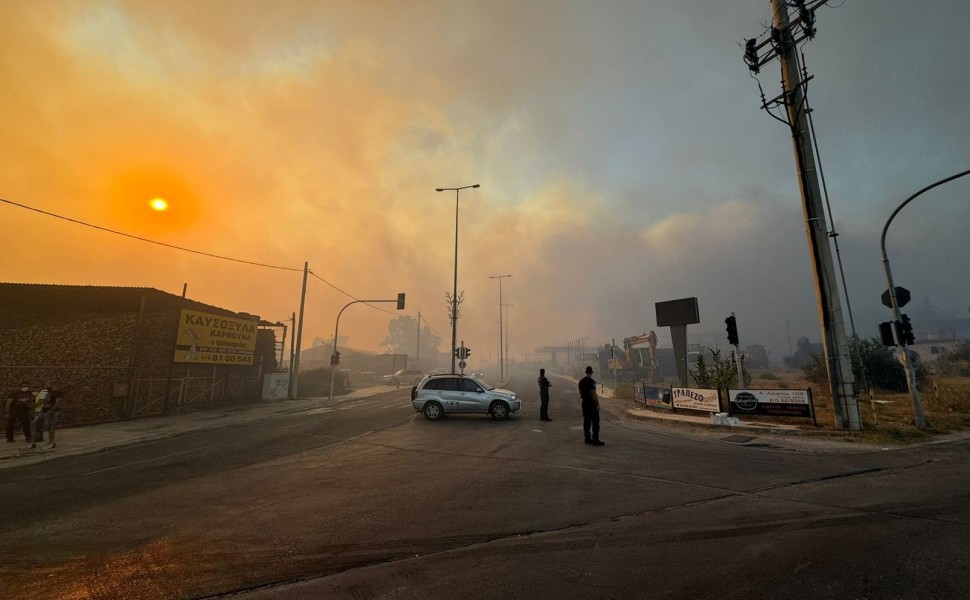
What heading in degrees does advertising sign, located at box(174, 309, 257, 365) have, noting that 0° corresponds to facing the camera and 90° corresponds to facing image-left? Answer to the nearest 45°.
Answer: approximately 315°

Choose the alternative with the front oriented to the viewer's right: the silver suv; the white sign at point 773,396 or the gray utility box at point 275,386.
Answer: the silver suv

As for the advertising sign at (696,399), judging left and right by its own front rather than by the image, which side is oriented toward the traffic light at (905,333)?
left

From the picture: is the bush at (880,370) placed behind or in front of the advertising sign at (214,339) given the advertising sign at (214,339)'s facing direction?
in front

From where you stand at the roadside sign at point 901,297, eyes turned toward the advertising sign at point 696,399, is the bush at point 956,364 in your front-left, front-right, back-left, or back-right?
back-right

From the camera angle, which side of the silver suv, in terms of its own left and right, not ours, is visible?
right

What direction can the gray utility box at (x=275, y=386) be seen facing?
toward the camera

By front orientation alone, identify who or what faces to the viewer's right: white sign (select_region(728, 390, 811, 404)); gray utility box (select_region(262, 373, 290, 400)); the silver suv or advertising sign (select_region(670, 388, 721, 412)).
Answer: the silver suv

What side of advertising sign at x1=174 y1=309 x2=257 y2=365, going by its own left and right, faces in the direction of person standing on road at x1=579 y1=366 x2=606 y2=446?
front

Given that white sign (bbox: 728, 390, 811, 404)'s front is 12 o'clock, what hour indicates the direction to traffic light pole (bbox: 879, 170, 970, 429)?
The traffic light pole is roughly at 9 o'clock from the white sign.

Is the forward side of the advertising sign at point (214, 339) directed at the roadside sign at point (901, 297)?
yes

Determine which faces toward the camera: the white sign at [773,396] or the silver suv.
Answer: the white sign

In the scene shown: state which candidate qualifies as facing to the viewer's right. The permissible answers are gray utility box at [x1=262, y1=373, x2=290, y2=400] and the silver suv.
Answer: the silver suv

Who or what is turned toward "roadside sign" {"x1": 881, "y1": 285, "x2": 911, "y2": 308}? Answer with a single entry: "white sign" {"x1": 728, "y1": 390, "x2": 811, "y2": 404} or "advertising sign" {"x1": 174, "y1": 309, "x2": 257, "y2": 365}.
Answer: the advertising sign

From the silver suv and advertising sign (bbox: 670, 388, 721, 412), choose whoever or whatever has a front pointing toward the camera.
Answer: the advertising sign

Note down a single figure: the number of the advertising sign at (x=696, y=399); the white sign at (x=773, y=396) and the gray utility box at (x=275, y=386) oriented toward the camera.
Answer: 3

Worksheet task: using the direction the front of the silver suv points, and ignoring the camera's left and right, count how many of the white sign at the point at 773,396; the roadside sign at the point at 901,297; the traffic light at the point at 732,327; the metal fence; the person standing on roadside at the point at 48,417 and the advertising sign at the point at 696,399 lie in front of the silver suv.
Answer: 4

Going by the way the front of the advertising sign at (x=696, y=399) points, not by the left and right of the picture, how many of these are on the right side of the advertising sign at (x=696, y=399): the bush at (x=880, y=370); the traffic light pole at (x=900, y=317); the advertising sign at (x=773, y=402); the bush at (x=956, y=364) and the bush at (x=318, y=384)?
1

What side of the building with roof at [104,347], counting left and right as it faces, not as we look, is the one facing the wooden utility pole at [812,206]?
front

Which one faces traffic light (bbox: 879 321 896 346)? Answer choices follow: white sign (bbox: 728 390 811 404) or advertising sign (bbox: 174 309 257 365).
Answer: the advertising sign
